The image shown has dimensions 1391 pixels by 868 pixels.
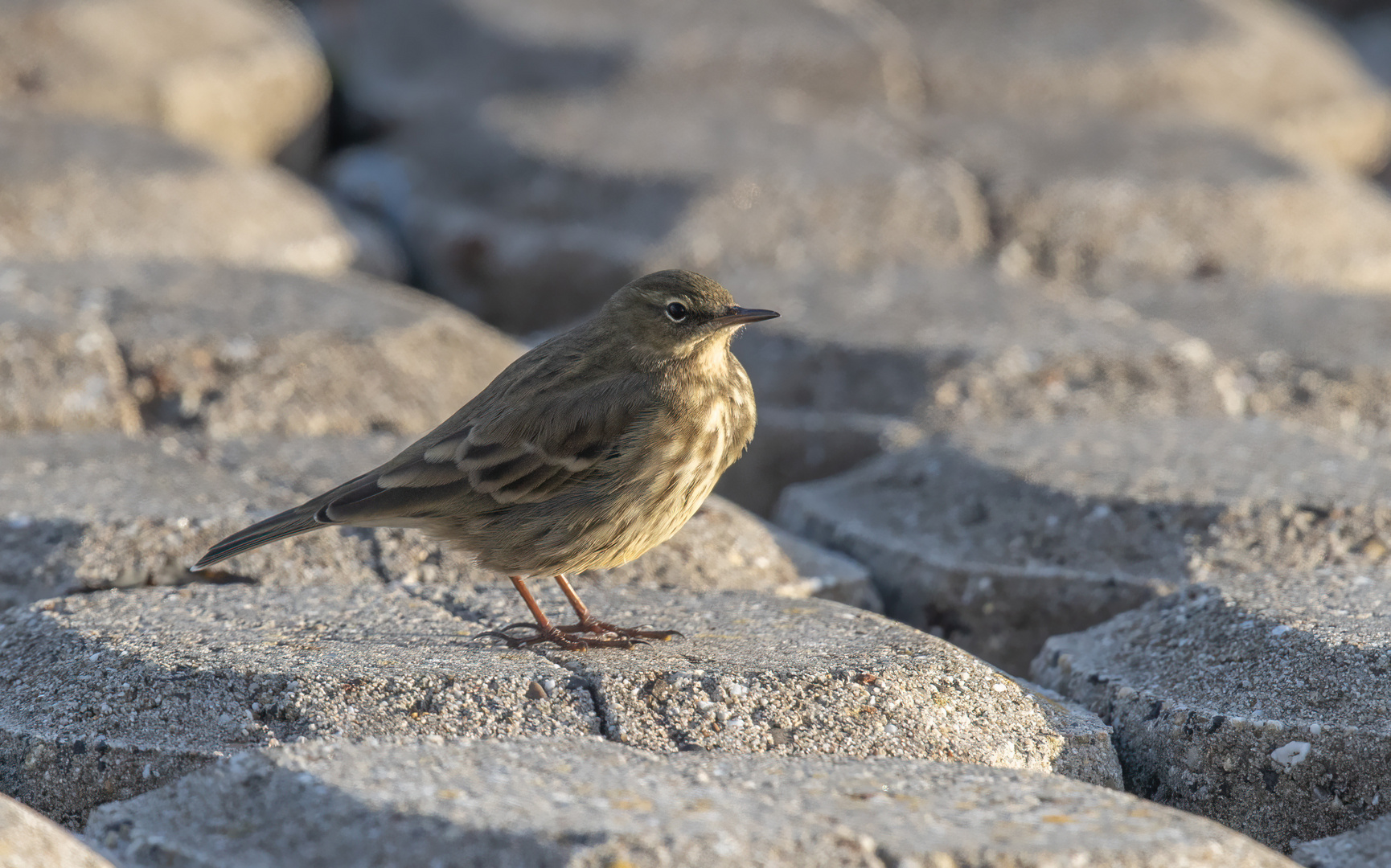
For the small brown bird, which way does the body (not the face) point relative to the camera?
to the viewer's right

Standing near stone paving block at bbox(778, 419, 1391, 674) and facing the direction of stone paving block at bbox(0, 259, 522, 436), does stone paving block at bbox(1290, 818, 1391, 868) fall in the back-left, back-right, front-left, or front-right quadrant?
back-left

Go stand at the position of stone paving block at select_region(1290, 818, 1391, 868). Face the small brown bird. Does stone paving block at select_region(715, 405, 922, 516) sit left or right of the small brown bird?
right
